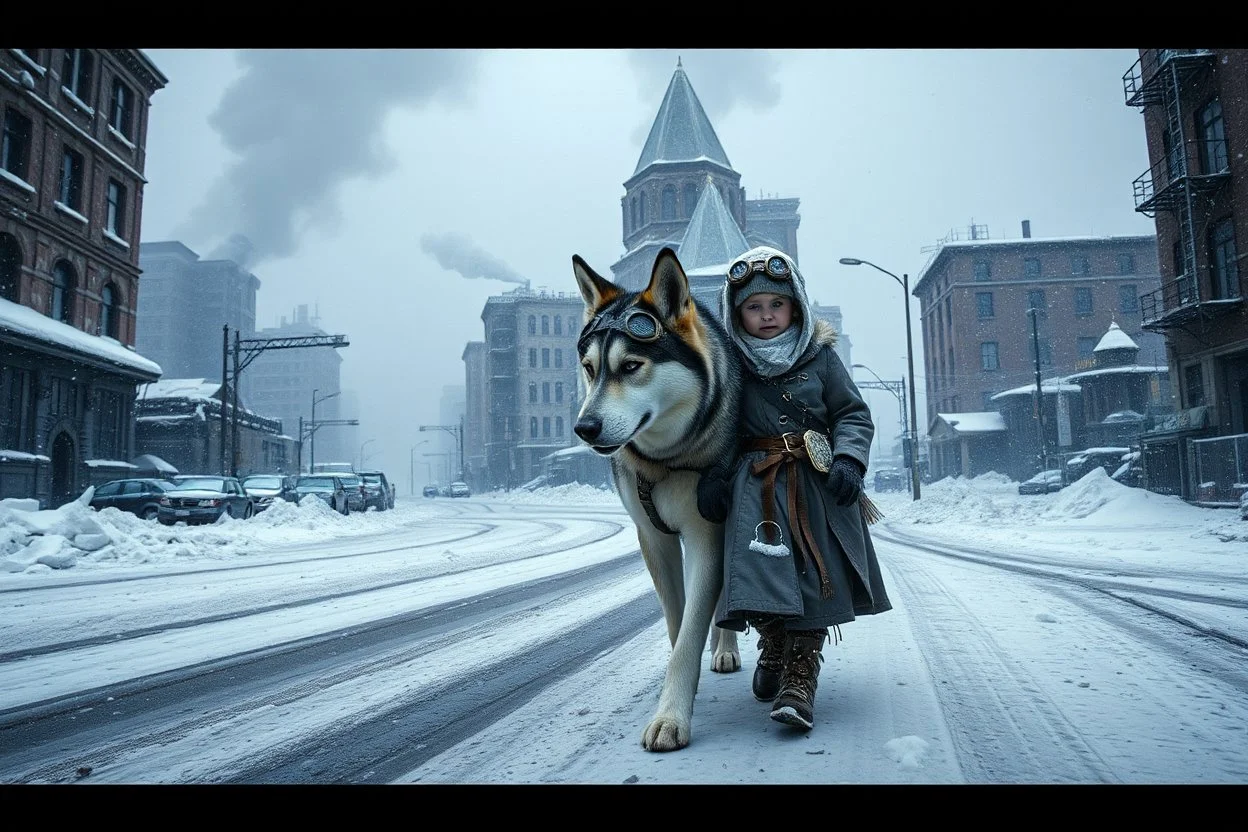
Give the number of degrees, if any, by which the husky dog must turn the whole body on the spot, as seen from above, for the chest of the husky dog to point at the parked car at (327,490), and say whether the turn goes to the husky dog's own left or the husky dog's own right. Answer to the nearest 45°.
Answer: approximately 90° to the husky dog's own right

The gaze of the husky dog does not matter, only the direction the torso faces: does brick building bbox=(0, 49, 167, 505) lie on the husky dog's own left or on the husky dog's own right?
on the husky dog's own right

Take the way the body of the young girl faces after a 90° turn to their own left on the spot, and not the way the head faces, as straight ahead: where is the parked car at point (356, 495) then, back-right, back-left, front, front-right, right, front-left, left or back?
back-left

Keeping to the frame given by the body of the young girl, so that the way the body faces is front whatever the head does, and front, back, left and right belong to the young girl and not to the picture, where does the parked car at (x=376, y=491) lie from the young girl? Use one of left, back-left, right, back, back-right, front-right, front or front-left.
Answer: back-right

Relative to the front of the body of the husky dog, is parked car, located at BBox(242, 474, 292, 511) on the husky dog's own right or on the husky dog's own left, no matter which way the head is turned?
on the husky dog's own right

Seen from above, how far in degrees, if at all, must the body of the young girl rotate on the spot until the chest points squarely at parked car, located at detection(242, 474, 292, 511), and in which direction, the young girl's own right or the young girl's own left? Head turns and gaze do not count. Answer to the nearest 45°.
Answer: approximately 135° to the young girl's own right

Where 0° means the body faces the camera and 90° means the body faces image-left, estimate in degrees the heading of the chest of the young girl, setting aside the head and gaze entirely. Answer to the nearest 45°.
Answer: approximately 0°
